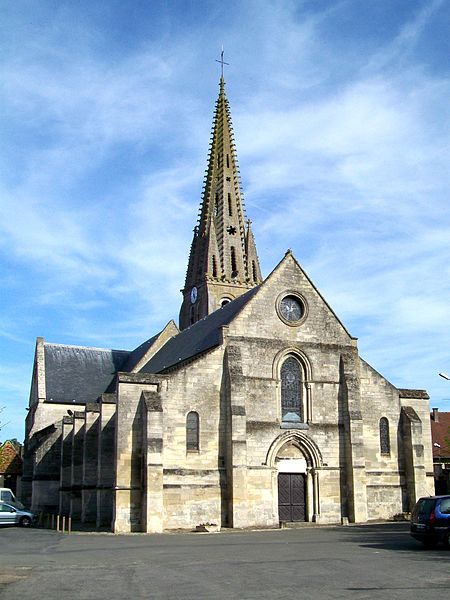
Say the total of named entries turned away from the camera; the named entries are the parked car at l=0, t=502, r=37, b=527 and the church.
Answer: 0

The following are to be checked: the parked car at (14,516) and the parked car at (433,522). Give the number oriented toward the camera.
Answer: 0

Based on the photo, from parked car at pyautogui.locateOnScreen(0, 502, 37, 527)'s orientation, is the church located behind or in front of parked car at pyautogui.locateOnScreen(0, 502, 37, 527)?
in front

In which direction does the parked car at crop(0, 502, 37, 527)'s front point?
to the viewer's right

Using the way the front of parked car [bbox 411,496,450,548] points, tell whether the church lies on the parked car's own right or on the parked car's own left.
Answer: on the parked car's own left
